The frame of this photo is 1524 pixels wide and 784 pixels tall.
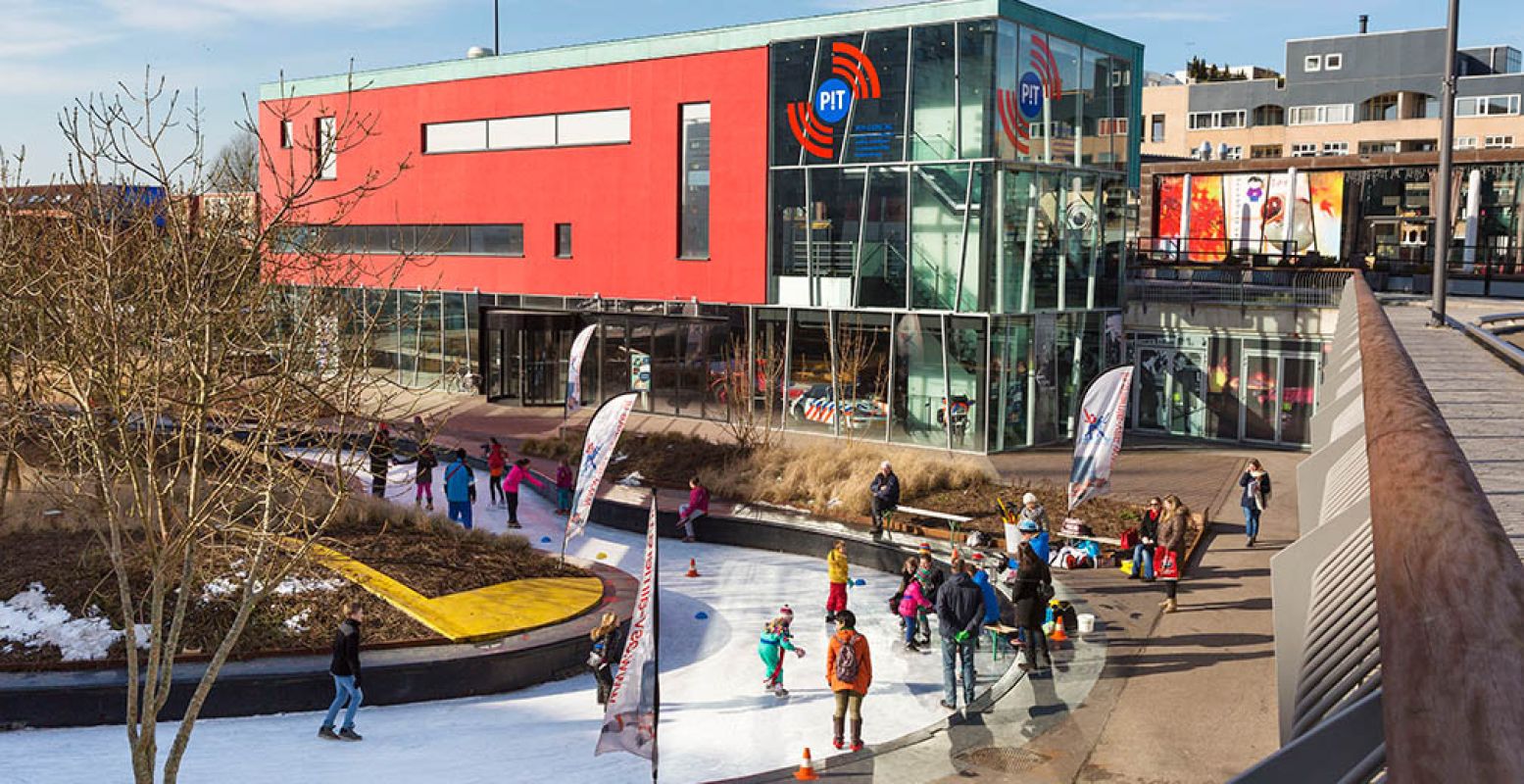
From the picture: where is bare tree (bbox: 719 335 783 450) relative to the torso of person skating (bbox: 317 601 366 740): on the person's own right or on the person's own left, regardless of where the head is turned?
on the person's own left

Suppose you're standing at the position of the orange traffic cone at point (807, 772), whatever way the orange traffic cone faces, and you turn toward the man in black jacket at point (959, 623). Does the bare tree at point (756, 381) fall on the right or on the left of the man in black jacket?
left

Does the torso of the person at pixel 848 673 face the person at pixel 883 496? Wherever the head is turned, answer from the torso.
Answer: yes

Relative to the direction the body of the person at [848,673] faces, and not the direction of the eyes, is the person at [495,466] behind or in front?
in front

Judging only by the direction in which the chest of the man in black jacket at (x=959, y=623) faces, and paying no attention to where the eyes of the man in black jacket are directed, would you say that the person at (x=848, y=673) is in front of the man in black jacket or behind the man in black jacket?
behind

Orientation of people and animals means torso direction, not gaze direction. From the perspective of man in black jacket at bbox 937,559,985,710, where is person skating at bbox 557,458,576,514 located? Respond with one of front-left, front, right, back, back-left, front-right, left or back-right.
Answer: front-left

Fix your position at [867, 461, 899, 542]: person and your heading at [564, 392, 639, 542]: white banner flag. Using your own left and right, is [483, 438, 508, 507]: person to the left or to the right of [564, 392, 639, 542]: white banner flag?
right

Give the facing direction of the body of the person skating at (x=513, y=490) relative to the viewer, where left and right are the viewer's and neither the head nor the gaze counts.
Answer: facing to the right of the viewer

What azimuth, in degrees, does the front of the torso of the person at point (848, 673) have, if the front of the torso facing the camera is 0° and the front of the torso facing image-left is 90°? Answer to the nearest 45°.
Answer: approximately 180°

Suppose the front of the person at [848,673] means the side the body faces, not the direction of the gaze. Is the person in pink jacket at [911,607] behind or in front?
in front

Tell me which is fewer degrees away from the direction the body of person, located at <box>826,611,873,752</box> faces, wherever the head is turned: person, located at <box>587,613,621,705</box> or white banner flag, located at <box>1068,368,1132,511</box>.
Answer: the white banner flag

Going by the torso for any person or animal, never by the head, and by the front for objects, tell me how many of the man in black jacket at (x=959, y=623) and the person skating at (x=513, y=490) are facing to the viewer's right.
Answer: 1
